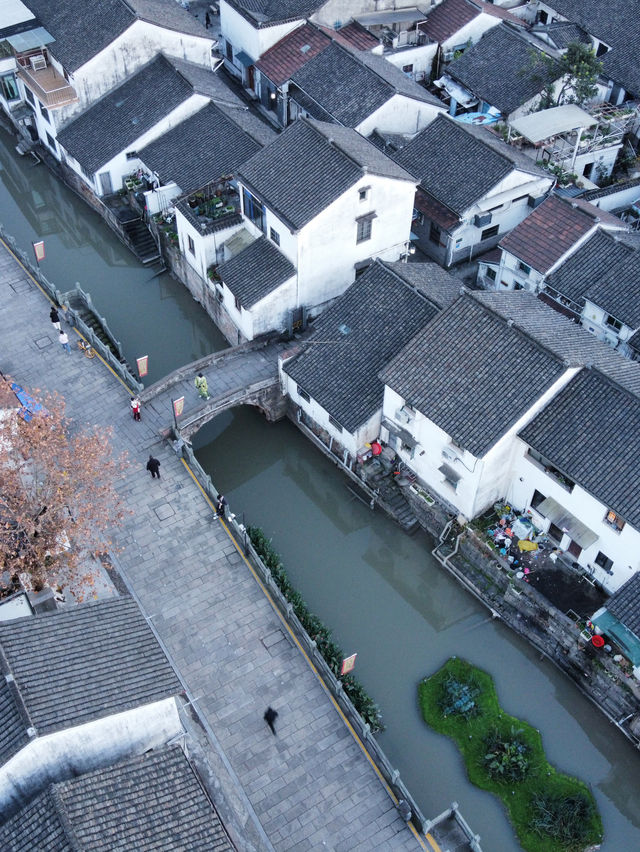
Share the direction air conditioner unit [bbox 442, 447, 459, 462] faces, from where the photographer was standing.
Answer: facing the viewer and to the left of the viewer

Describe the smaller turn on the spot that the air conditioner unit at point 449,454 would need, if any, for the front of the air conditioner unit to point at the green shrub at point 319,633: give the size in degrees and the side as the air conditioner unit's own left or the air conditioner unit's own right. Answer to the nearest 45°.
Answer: approximately 45° to the air conditioner unit's own right
